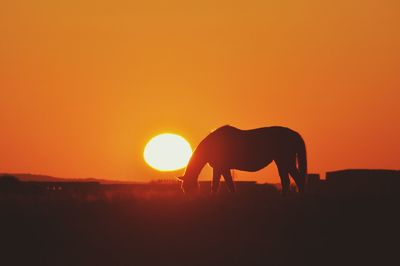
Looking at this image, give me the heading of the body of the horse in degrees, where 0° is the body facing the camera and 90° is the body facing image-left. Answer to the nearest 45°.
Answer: approximately 90°
